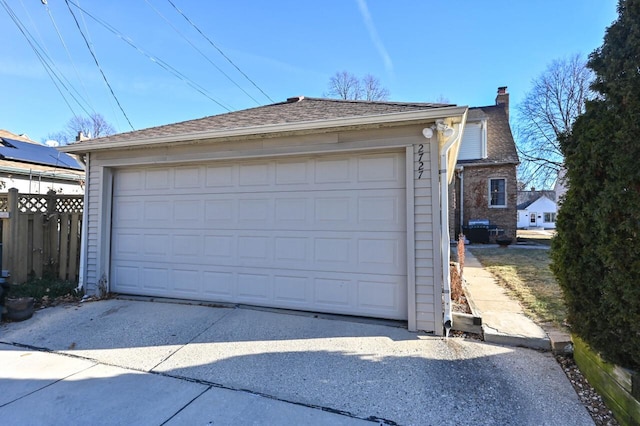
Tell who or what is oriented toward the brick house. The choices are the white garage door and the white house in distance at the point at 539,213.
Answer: the white house in distance

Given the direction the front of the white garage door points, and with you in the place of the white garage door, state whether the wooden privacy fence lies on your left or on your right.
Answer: on your right

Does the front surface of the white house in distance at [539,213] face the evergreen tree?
yes

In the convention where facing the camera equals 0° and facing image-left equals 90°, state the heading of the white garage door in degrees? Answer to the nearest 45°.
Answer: approximately 45°

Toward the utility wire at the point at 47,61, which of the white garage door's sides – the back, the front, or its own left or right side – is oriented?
right

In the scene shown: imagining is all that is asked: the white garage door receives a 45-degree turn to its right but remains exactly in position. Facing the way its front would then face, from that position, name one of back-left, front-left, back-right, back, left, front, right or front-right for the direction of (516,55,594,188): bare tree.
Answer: back-right

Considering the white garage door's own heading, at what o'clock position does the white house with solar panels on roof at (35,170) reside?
The white house with solar panels on roof is roughly at 3 o'clock from the white garage door.

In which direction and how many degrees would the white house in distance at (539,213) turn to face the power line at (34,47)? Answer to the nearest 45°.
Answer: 0° — it already faces it

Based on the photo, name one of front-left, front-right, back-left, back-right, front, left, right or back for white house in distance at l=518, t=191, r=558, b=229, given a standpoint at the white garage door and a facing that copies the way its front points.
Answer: back

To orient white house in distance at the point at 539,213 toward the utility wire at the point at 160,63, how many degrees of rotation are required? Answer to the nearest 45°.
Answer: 0° — it already faces it
